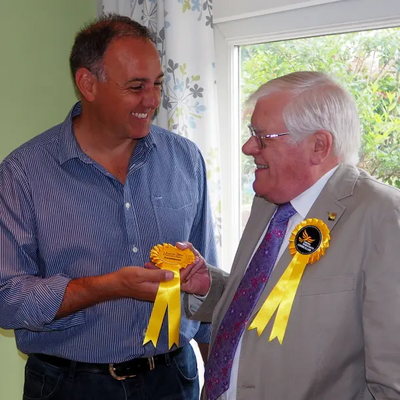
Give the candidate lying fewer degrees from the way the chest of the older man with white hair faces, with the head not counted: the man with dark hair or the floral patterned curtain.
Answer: the man with dark hair

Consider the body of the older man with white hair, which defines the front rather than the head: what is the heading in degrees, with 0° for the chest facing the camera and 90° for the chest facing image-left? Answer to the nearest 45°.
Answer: approximately 45°

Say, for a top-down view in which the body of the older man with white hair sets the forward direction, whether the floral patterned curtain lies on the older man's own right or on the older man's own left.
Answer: on the older man's own right

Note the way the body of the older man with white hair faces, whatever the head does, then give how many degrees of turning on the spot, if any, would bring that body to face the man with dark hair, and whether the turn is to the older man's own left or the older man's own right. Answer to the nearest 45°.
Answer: approximately 45° to the older man's own right

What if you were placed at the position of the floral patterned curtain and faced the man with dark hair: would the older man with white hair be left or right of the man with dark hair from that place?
left
